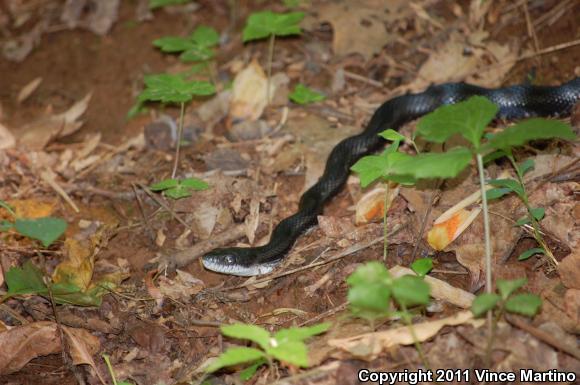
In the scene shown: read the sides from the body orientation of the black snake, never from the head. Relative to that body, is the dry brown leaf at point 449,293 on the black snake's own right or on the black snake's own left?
on the black snake's own left

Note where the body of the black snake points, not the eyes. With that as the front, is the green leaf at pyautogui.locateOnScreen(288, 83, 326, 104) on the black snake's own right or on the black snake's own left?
on the black snake's own right

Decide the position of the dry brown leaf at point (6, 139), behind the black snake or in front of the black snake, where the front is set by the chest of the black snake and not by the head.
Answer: in front

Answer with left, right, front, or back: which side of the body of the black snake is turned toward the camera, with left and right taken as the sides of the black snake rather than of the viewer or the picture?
left

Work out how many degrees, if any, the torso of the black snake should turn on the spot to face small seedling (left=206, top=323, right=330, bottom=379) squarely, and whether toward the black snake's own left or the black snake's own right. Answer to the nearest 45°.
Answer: approximately 90° to the black snake's own left

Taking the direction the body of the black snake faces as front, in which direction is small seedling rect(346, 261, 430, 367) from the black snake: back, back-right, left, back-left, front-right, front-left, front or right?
left

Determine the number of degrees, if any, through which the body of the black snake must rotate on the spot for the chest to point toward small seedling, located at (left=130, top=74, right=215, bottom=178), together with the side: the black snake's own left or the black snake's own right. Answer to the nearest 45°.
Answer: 0° — it already faces it

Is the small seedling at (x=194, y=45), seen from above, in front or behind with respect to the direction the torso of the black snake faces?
in front
